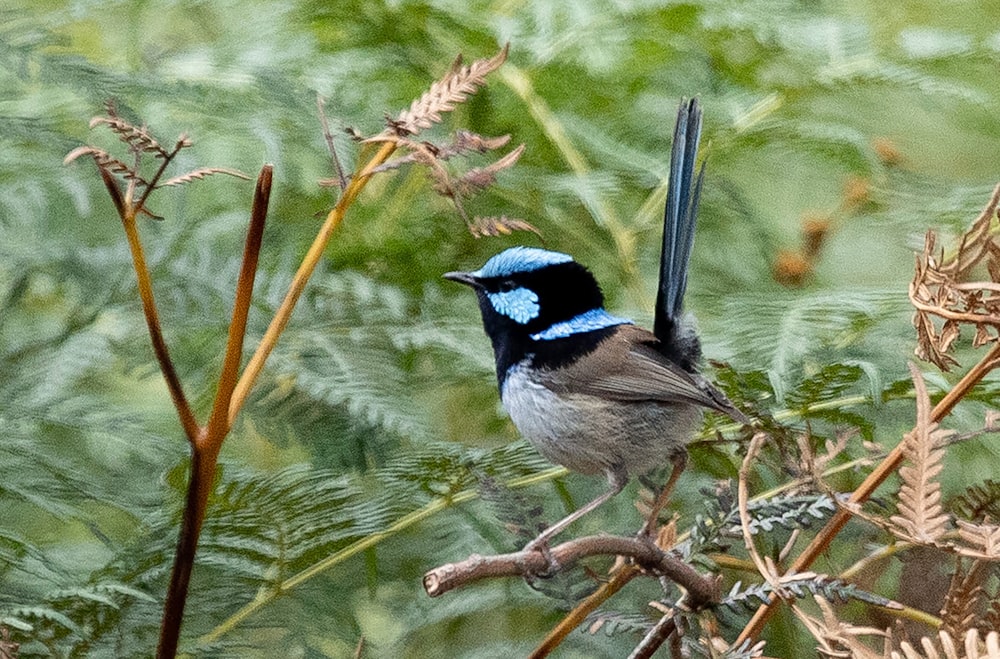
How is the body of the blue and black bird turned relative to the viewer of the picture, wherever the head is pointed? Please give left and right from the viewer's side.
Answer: facing to the left of the viewer
